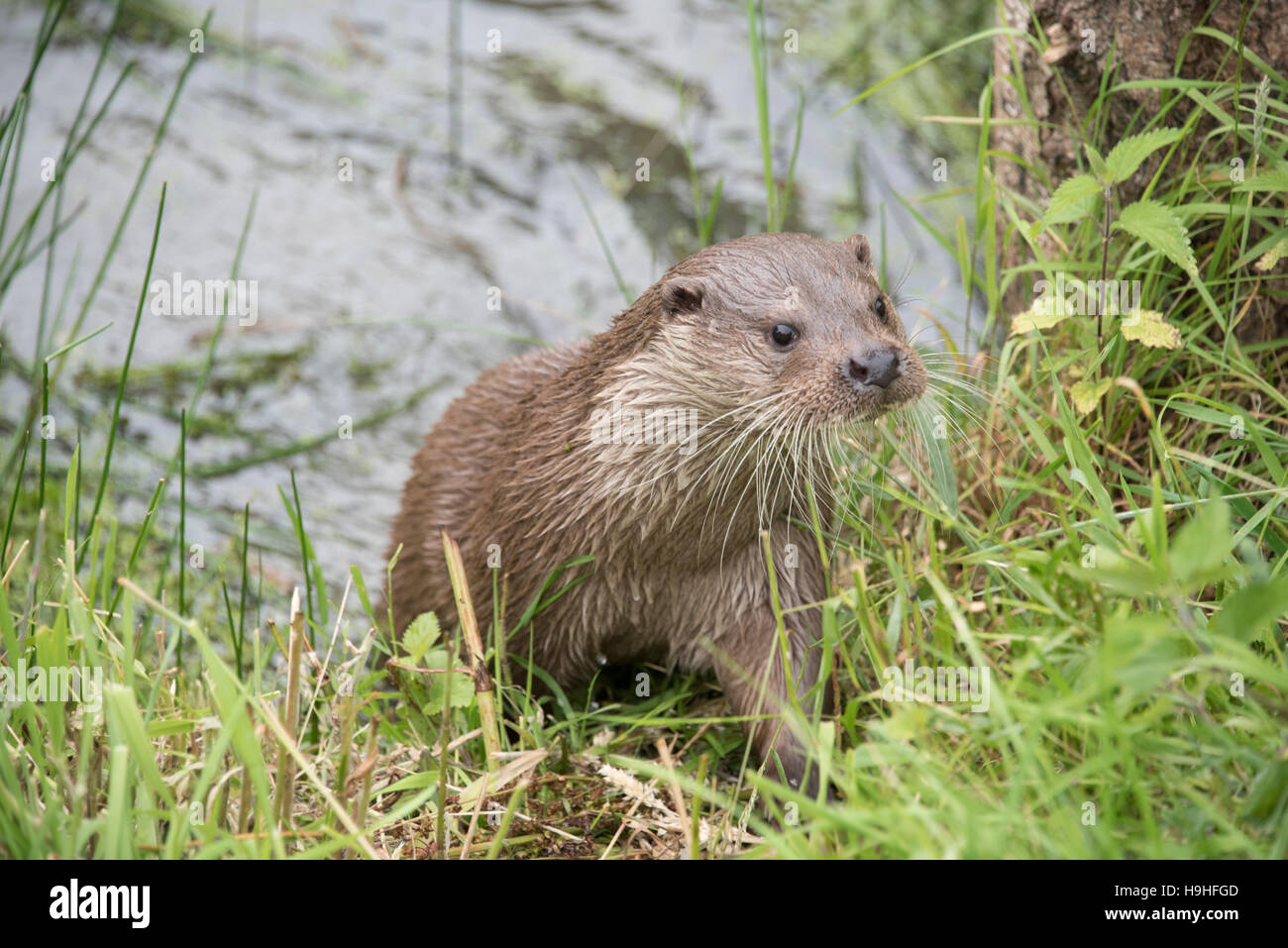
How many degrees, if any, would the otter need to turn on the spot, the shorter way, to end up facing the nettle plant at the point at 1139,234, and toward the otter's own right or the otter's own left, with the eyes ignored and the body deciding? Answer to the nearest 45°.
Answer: approximately 45° to the otter's own left

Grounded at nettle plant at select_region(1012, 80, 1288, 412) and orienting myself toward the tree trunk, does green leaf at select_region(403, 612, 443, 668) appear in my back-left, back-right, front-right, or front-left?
back-left

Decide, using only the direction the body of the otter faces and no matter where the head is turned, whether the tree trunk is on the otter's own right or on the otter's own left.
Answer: on the otter's own left

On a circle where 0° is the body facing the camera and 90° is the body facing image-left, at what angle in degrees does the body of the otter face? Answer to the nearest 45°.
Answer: approximately 315°

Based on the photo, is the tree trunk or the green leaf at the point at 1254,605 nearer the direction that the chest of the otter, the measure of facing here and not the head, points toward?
the green leaf

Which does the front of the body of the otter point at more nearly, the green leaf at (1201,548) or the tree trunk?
the green leaf
